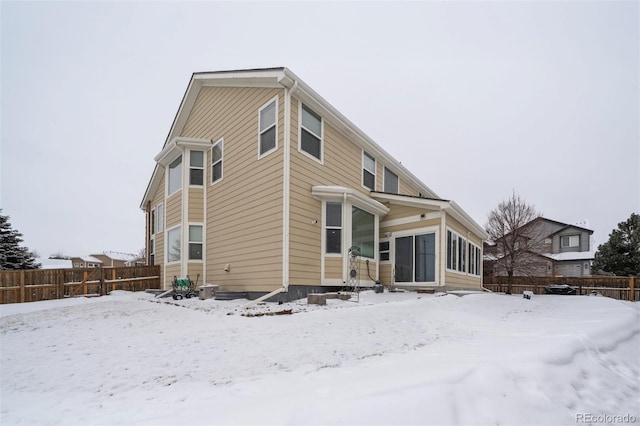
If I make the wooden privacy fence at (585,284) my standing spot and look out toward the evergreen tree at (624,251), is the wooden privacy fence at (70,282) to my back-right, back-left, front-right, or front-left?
back-left

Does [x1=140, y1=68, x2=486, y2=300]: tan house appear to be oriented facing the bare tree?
no
